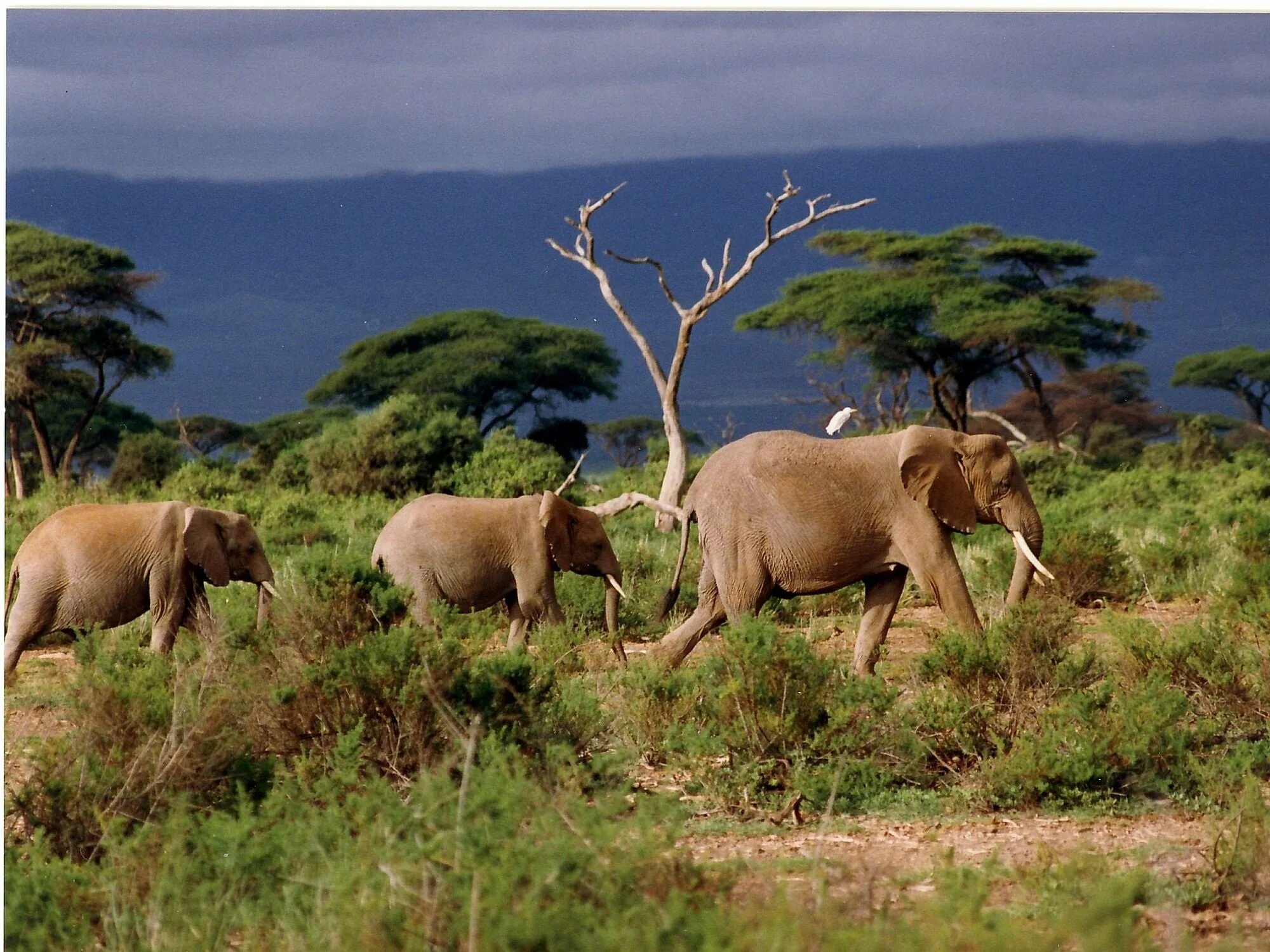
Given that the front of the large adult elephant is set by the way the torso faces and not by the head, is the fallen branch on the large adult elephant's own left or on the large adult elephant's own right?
on the large adult elephant's own right

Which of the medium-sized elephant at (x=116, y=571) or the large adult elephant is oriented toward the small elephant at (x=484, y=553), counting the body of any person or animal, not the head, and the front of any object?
the medium-sized elephant

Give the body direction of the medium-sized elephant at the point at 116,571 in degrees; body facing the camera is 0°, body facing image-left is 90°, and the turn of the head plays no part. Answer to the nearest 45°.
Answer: approximately 270°

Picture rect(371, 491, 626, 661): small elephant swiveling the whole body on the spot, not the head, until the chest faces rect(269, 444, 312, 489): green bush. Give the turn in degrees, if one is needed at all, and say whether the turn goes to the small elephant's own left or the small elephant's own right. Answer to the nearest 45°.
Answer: approximately 90° to the small elephant's own left

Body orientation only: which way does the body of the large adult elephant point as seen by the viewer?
to the viewer's right

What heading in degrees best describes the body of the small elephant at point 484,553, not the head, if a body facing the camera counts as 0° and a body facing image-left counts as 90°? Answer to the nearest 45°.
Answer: approximately 270°

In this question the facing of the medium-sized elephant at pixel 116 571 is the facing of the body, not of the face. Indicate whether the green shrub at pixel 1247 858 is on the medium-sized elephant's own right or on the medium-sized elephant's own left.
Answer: on the medium-sized elephant's own right
